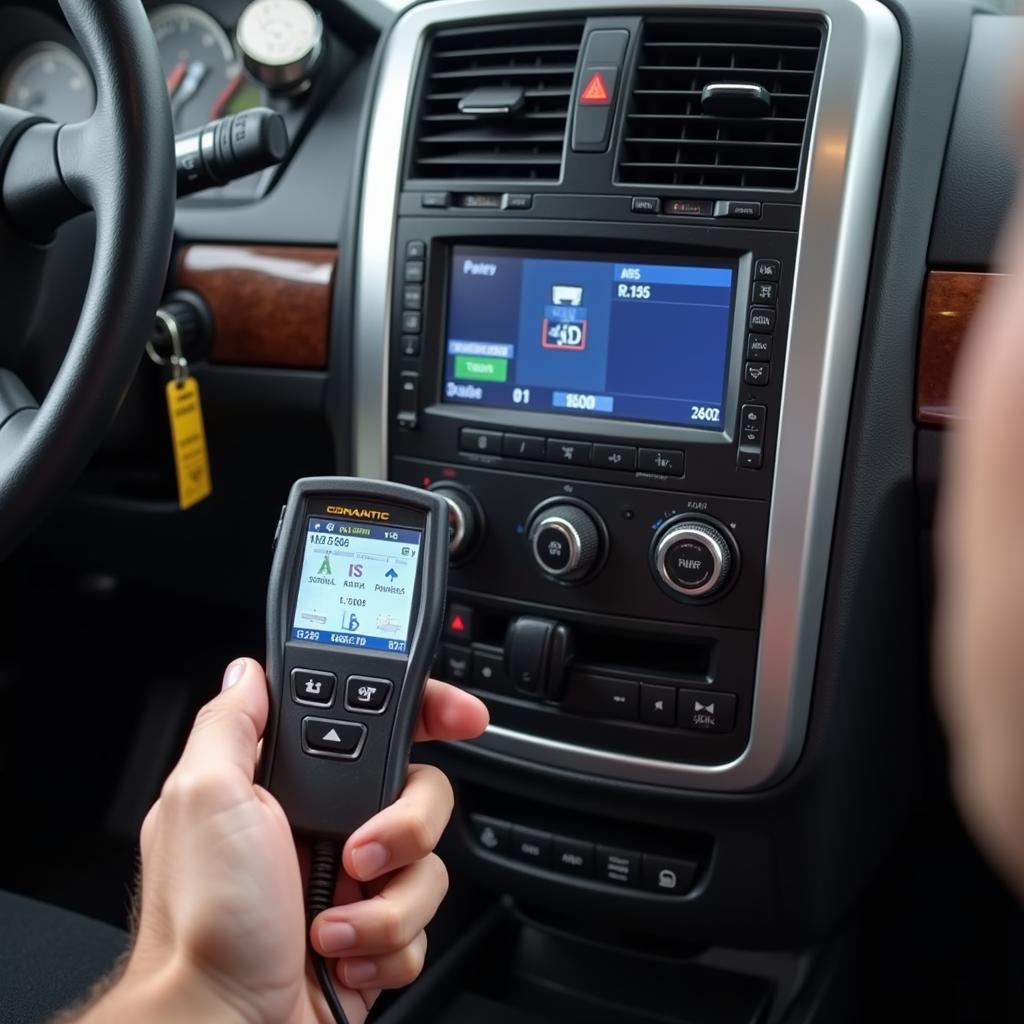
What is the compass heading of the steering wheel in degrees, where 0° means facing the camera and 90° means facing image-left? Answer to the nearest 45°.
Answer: approximately 0°
